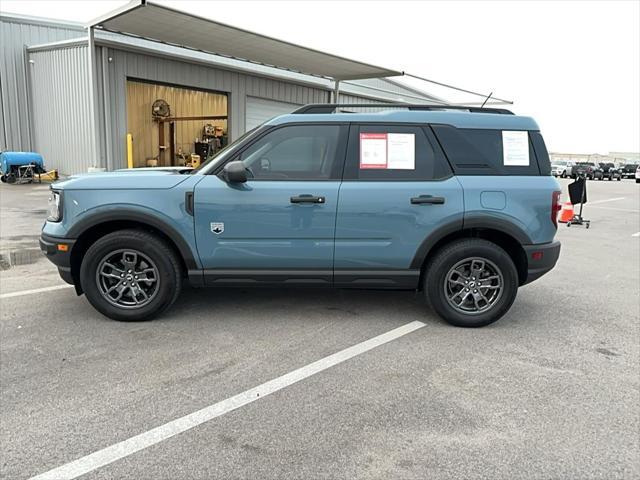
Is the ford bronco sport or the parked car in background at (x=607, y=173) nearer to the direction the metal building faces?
the ford bronco sport

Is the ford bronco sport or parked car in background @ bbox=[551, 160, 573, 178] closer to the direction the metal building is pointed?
the ford bronco sport

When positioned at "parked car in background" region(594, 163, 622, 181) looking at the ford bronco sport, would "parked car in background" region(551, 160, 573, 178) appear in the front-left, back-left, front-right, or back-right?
front-right

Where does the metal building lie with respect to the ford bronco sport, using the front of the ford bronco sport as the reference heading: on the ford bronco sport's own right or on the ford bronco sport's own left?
on the ford bronco sport's own right

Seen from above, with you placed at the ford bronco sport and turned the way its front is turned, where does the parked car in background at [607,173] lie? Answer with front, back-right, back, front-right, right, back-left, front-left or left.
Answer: back-right

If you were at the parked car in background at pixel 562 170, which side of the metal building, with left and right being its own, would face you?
left

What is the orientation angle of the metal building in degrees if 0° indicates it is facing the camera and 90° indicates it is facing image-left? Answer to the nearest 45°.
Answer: approximately 315°

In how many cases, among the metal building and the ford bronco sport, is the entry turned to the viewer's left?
1

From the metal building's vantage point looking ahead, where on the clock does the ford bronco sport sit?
The ford bronco sport is roughly at 1 o'clock from the metal building.

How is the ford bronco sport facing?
to the viewer's left

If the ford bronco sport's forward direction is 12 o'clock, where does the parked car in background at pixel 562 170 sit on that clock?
The parked car in background is roughly at 4 o'clock from the ford bronco sport.
